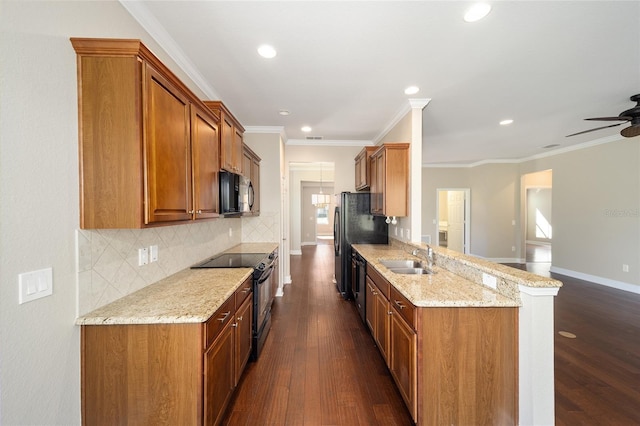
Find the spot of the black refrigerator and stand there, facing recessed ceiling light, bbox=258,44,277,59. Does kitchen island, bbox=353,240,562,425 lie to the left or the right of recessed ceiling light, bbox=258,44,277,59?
left

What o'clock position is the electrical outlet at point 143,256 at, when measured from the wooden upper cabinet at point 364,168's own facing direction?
The electrical outlet is roughly at 10 o'clock from the wooden upper cabinet.

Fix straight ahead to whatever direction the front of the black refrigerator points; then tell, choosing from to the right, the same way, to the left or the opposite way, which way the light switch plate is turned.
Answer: the opposite way

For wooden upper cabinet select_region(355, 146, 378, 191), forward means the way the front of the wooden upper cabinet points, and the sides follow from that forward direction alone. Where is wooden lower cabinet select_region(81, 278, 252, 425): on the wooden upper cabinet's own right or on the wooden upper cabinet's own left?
on the wooden upper cabinet's own left

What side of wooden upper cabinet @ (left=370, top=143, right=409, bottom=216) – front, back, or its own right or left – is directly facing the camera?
left

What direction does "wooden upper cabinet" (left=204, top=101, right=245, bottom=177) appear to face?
to the viewer's right

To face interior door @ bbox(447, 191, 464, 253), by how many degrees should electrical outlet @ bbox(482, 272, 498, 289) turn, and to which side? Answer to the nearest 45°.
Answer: approximately 135° to its right

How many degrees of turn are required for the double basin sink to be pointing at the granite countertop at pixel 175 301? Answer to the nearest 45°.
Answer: approximately 45° to its left

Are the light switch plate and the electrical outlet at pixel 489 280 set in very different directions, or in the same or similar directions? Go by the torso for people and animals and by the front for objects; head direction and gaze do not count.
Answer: very different directions

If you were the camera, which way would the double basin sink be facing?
facing to the left of the viewer

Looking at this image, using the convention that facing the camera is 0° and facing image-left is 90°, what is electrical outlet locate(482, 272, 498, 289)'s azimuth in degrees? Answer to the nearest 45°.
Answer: approximately 45°

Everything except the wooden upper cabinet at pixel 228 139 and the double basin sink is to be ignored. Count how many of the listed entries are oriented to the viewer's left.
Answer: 1

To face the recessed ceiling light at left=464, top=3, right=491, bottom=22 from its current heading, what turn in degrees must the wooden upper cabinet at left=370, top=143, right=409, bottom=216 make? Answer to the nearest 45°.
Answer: approximately 90° to its left

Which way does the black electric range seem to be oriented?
to the viewer's right
